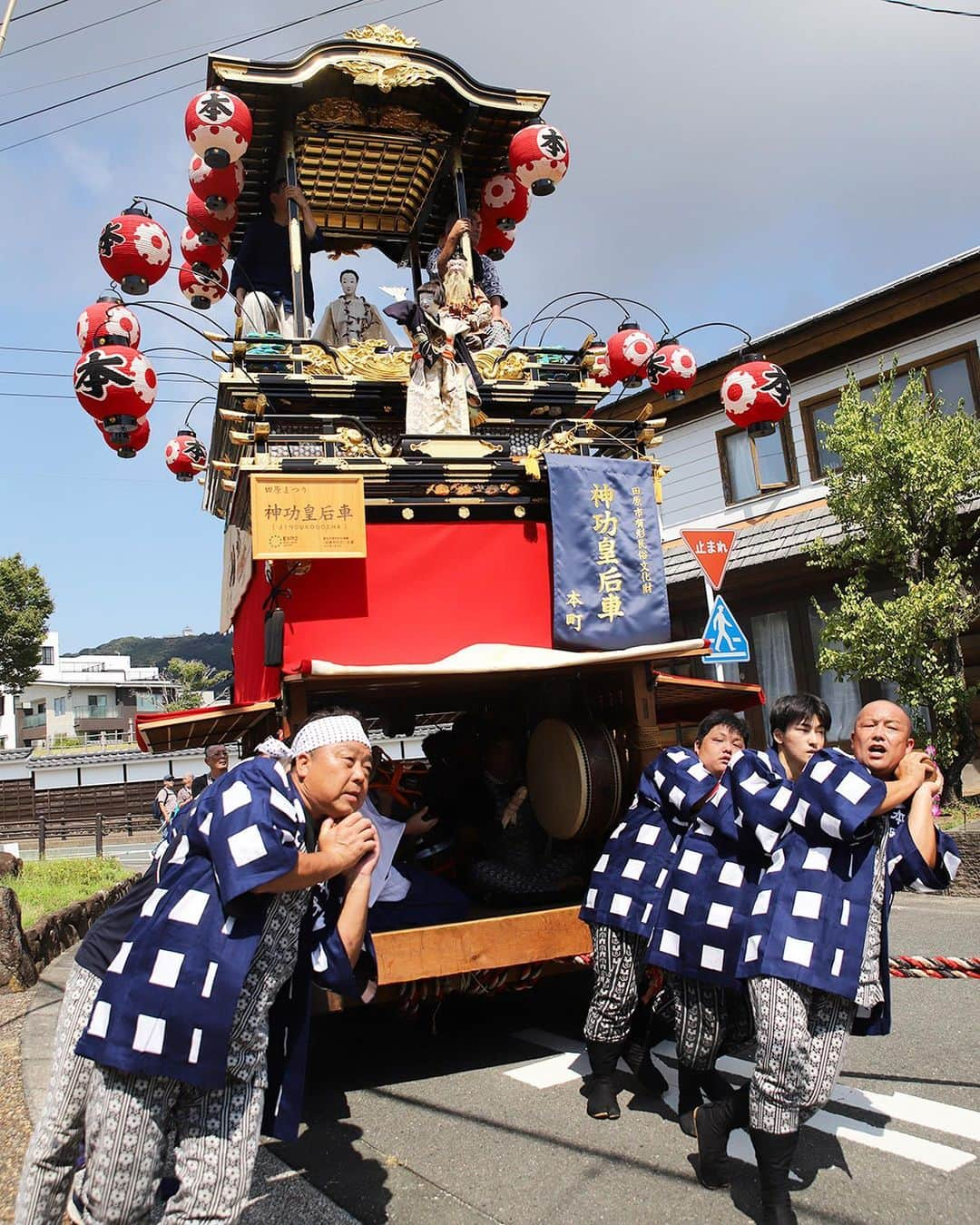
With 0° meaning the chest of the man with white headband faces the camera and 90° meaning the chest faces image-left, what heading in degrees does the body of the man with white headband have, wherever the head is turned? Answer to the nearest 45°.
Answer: approximately 315°

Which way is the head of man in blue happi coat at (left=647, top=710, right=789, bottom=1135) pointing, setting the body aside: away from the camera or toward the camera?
toward the camera

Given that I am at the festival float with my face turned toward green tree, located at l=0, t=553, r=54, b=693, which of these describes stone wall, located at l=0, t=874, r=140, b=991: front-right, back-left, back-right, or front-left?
front-left

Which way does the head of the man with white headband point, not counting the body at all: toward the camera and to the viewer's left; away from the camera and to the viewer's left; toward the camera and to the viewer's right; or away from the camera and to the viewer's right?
toward the camera and to the viewer's right

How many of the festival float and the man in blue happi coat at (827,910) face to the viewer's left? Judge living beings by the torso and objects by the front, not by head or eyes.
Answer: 0
